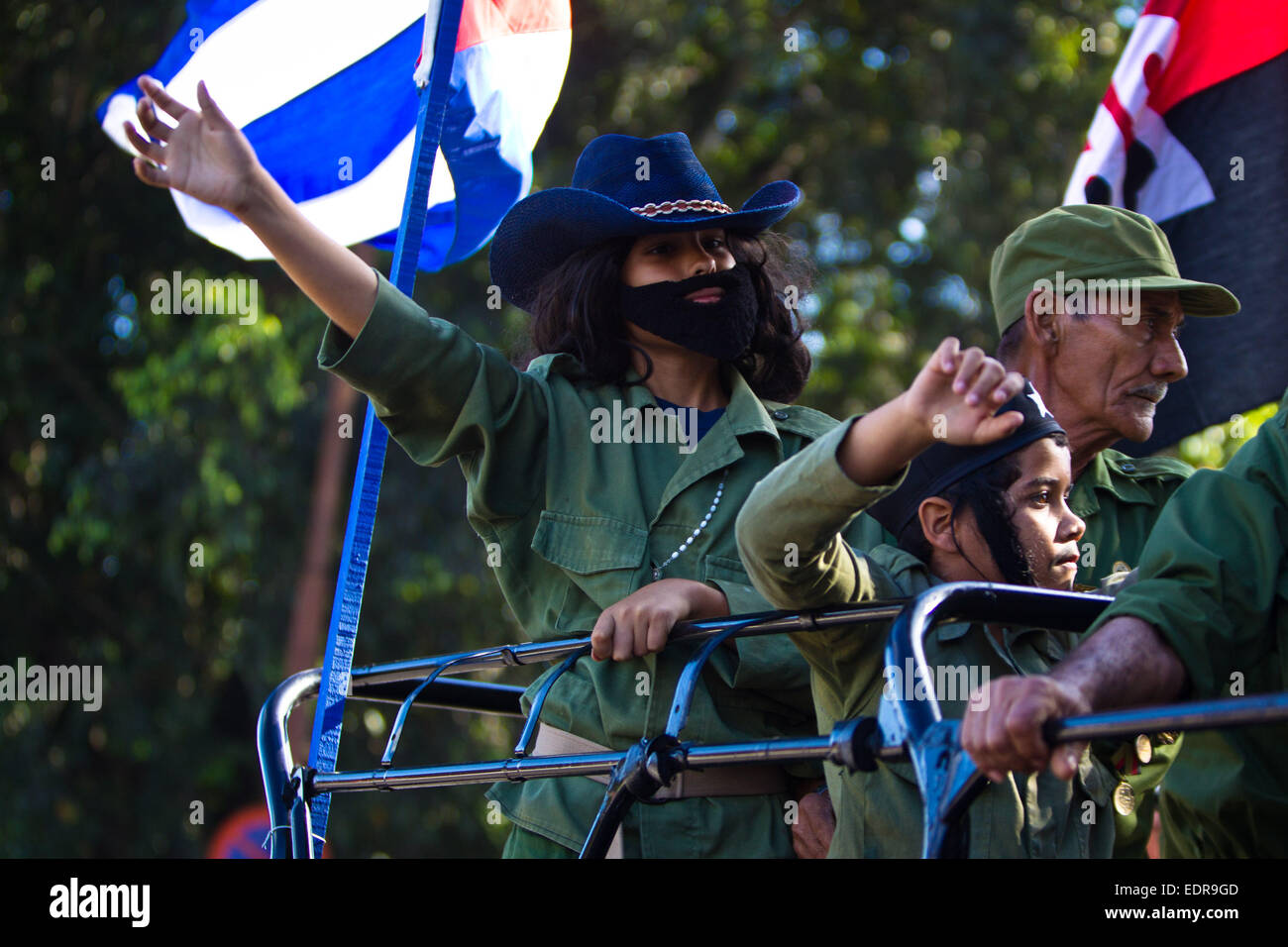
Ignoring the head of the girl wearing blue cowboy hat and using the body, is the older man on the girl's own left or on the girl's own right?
on the girl's own left

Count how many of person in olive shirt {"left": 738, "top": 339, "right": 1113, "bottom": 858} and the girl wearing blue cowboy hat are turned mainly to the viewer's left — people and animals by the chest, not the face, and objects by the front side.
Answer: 0

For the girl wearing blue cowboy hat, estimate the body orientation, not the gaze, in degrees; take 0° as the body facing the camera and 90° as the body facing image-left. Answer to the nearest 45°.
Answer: approximately 315°

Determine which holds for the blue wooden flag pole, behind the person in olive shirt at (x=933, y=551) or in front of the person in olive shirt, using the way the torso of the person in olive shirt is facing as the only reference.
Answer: behind

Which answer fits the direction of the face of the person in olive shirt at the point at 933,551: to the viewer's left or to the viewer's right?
to the viewer's right

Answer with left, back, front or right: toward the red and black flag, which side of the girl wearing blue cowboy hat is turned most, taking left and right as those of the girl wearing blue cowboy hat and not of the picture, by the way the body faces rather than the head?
left

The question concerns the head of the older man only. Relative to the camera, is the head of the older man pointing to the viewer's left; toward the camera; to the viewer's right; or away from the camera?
to the viewer's right
